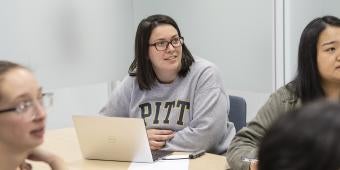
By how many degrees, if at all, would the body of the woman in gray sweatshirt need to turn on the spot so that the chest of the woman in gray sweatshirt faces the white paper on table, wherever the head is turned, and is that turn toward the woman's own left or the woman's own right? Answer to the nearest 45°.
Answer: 0° — they already face it

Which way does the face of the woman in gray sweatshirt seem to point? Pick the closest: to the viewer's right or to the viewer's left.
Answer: to the viewer's right

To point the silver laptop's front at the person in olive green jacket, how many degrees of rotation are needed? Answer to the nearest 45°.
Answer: approximately 45° to its right

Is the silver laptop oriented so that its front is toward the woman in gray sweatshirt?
yes

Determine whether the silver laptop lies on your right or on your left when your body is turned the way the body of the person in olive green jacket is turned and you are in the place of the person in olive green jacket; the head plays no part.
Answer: on your right

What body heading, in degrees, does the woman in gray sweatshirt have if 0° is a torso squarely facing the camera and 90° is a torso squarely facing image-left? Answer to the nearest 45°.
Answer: approximately 0°

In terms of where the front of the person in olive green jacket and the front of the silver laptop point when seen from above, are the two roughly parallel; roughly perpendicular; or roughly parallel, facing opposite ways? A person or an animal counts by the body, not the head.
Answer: roughly perpendicular

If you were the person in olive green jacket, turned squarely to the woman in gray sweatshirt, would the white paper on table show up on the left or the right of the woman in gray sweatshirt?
left
